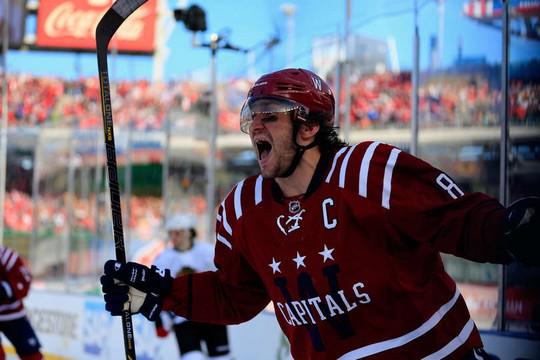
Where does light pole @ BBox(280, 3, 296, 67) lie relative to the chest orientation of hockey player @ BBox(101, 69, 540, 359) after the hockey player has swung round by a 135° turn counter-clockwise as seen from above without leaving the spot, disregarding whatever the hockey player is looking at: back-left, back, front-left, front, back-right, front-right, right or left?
left

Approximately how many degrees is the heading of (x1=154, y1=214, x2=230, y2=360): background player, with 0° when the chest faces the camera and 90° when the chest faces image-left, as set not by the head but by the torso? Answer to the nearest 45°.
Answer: approximately 0°

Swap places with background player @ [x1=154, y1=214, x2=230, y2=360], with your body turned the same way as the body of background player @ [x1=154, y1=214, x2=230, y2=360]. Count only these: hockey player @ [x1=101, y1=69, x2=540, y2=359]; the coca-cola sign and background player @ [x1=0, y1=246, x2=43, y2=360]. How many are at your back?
1

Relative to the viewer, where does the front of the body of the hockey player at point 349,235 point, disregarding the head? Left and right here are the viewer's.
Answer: facing the viewer and to the left of the viewer

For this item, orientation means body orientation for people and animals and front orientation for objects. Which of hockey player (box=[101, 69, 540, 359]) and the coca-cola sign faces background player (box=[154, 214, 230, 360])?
the coca-cola sign

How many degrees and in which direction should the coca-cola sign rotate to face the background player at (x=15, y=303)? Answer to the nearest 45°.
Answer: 0° — it already faces them

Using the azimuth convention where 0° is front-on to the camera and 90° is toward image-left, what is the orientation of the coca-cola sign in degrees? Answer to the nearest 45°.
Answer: approximately 0°

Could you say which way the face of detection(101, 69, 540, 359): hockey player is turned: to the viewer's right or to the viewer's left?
to the viewer's left

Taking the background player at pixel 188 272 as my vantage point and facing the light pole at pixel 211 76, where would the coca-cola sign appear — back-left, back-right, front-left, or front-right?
front-left

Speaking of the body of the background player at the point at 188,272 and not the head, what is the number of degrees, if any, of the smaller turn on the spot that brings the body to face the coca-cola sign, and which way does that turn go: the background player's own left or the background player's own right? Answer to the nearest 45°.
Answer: approximately 180°

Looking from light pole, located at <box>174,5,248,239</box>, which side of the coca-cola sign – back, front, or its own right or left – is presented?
front

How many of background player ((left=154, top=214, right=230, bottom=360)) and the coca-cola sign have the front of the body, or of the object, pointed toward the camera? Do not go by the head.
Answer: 2

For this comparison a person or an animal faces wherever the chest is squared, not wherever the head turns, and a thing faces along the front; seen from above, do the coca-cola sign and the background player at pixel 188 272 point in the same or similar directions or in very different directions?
same or similar directions
